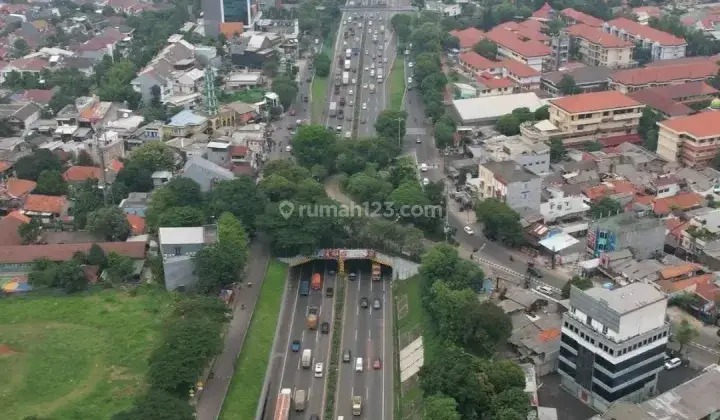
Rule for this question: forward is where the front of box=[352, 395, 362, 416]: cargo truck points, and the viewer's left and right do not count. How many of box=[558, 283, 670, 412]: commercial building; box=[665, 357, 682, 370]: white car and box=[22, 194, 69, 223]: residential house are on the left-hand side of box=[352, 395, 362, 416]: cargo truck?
2

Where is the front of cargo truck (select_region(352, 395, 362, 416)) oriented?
toward the camera

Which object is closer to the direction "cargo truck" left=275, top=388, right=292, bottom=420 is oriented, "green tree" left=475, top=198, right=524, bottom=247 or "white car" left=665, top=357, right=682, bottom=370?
the green tree

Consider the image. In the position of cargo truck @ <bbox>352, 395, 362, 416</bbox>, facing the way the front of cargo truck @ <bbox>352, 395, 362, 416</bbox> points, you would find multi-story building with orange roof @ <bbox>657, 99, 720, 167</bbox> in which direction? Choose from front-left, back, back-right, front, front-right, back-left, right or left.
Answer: back-left

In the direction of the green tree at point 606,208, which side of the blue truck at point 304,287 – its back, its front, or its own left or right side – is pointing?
right

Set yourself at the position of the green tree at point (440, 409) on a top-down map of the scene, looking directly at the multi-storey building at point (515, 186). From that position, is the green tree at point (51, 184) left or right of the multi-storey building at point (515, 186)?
left

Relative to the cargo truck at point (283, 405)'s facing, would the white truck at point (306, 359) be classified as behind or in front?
in front

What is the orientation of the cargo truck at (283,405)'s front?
away from the camera

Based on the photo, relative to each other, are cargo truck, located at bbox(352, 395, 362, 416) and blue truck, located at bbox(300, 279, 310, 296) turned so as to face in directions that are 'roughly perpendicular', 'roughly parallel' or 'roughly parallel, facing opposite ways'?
roughly parallel, facing opposite ways

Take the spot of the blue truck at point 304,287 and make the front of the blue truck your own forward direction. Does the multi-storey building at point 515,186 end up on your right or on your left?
on your right

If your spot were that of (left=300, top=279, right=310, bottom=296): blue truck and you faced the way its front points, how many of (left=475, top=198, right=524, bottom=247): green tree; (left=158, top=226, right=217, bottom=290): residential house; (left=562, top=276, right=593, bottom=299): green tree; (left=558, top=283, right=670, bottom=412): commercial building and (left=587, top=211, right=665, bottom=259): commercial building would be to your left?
1

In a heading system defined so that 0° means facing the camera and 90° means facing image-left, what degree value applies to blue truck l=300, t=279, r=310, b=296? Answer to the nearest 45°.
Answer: approximately 180°

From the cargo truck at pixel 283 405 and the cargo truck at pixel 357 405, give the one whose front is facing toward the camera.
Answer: the cargo truck at pixel 357 405

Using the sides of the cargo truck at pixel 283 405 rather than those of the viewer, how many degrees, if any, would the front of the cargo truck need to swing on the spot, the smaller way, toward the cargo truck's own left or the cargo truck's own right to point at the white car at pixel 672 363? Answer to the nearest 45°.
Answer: approximately 90° to the cargo truck's own right

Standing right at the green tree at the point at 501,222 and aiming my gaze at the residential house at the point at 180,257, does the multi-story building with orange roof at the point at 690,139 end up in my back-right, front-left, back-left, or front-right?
back-right

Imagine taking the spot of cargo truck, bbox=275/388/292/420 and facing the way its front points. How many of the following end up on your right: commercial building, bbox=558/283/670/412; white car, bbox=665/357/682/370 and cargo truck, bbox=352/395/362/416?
3
